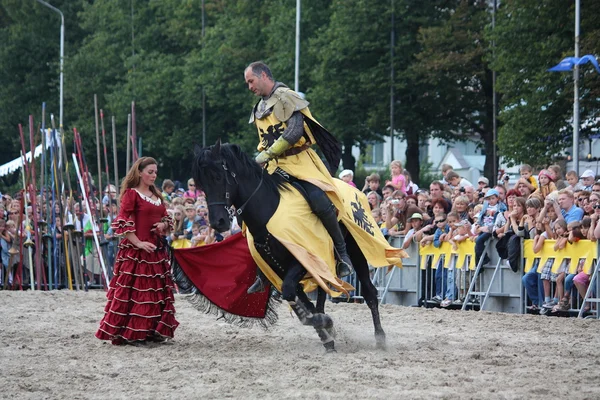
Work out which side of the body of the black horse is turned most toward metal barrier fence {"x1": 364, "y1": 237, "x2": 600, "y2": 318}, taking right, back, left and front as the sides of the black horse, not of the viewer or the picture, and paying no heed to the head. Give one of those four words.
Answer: back

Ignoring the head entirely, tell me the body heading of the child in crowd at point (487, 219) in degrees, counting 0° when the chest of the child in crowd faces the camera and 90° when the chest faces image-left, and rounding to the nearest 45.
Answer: approximately 45°

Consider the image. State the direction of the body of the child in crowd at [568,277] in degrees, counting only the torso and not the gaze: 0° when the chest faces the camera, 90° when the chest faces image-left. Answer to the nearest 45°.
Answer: approximately 45°

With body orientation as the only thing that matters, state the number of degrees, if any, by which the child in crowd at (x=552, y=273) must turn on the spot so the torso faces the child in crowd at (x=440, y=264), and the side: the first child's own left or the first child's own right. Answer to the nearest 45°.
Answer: approximately 90° to the first child's own right

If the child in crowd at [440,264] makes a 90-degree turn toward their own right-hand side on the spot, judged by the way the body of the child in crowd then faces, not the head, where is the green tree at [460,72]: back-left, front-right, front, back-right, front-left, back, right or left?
front-right
